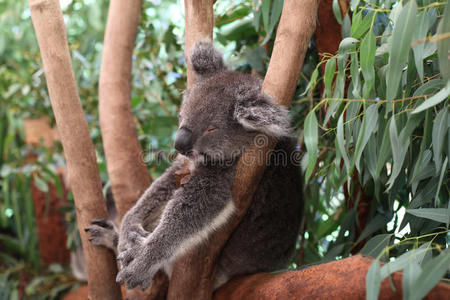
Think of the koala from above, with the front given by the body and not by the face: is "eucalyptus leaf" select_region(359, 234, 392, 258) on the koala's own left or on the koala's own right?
on the koala's own left

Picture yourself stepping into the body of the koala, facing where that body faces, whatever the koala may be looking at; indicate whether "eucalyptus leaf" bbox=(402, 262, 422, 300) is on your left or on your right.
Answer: on your left
